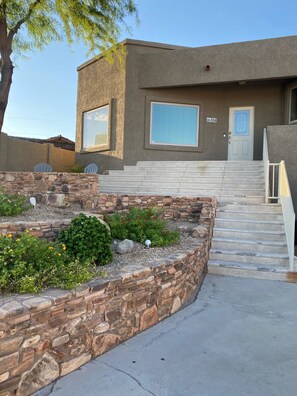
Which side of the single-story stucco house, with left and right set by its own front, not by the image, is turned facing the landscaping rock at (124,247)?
front

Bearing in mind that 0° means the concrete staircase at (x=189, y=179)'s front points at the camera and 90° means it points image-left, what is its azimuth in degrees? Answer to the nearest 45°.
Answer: approximately 0°

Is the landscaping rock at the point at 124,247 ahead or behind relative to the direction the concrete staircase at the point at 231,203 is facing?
ahead

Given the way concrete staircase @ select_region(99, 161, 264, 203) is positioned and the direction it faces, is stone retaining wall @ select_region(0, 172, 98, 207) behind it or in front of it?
in front

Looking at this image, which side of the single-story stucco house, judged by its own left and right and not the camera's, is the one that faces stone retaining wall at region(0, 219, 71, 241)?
front

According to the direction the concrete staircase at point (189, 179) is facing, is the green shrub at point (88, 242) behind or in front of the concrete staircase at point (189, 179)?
in front
